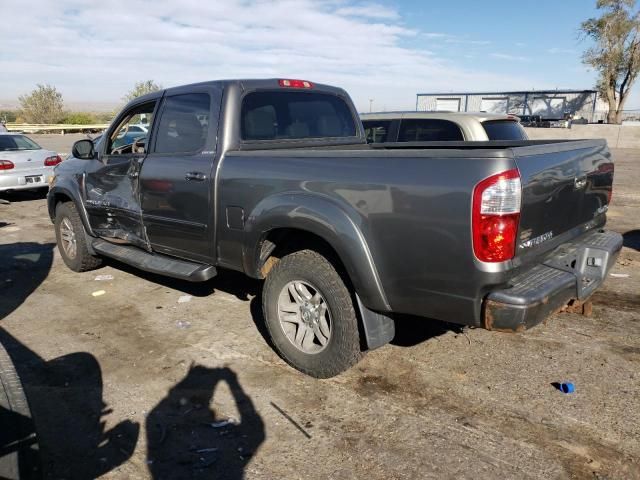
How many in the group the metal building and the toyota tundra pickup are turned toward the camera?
1

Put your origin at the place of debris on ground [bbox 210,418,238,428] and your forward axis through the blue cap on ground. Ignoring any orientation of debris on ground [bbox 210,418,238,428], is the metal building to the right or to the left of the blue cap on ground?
left

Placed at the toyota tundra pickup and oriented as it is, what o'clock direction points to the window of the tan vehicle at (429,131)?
The window of the tan vehicle is roughly at 2 o'clock from the toyota tundra pickup.

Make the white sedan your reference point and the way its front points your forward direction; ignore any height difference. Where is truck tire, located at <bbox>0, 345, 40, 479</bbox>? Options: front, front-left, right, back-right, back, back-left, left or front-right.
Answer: back-left

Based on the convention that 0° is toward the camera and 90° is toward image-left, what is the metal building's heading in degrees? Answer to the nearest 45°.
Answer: approximately 0°

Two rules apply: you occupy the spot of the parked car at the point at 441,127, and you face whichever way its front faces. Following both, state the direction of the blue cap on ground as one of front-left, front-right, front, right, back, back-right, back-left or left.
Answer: back-left

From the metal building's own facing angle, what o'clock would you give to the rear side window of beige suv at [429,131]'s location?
The rear side window of beige suv is roughly at 12 o'clock from the metal building.

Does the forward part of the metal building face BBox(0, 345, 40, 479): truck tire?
yes

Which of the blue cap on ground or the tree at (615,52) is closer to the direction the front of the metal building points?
the blue cap on ground

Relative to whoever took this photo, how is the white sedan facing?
facing away from the viewer and to the left of the viewer
